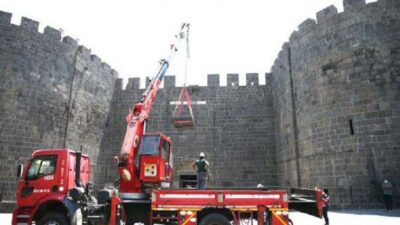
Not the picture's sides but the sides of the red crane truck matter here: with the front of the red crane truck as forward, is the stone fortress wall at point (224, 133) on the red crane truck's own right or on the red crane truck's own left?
on the red crane truck's own right

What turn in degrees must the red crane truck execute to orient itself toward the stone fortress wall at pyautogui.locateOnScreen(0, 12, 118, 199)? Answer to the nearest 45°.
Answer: approximately 45° to its right

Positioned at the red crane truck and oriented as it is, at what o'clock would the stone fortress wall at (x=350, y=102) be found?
The stone fortress wall is roughly at 5 o'clock from the red crane truck.

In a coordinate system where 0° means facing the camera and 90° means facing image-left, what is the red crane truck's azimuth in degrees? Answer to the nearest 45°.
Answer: approximately 90°

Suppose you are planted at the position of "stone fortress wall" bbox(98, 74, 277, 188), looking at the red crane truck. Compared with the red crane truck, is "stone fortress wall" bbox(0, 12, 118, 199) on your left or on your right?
right
